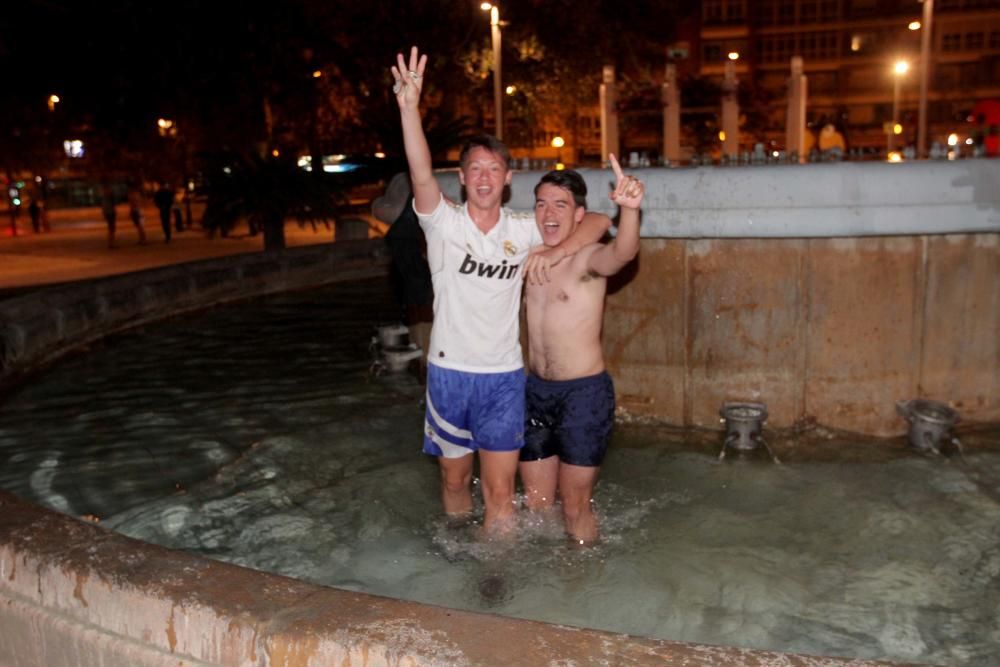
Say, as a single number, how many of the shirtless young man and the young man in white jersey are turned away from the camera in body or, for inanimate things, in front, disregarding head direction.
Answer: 0

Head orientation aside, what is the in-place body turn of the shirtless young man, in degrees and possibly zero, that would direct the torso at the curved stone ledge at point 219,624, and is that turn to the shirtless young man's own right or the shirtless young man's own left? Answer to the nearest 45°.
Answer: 0° — they already face it

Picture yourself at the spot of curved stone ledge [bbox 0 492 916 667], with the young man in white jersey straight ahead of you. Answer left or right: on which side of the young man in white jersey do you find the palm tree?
left

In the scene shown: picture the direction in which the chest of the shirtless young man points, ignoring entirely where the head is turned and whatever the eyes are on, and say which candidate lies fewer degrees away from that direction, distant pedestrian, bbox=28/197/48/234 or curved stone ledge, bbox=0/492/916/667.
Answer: the curved stone ledge

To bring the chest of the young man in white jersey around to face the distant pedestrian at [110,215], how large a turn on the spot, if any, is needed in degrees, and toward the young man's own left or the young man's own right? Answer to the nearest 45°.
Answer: approximately 135° to the young man's own right

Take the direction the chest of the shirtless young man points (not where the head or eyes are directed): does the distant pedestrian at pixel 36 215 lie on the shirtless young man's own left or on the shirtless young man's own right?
on the shirtless young man's own right

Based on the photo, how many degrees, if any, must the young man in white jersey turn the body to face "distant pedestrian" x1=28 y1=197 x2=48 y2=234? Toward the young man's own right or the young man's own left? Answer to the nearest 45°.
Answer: approximately 135° to the young man's own right

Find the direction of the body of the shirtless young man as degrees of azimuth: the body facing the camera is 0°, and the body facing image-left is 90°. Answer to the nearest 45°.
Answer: approximately 45°

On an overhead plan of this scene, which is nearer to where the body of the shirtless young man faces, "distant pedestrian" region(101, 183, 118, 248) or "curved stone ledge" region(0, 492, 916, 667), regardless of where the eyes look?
the curved stone ledge

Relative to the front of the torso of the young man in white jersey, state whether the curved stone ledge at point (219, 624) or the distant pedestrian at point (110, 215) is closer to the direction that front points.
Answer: the curved stone ledge

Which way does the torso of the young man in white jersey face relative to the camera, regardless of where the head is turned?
toward the camera
